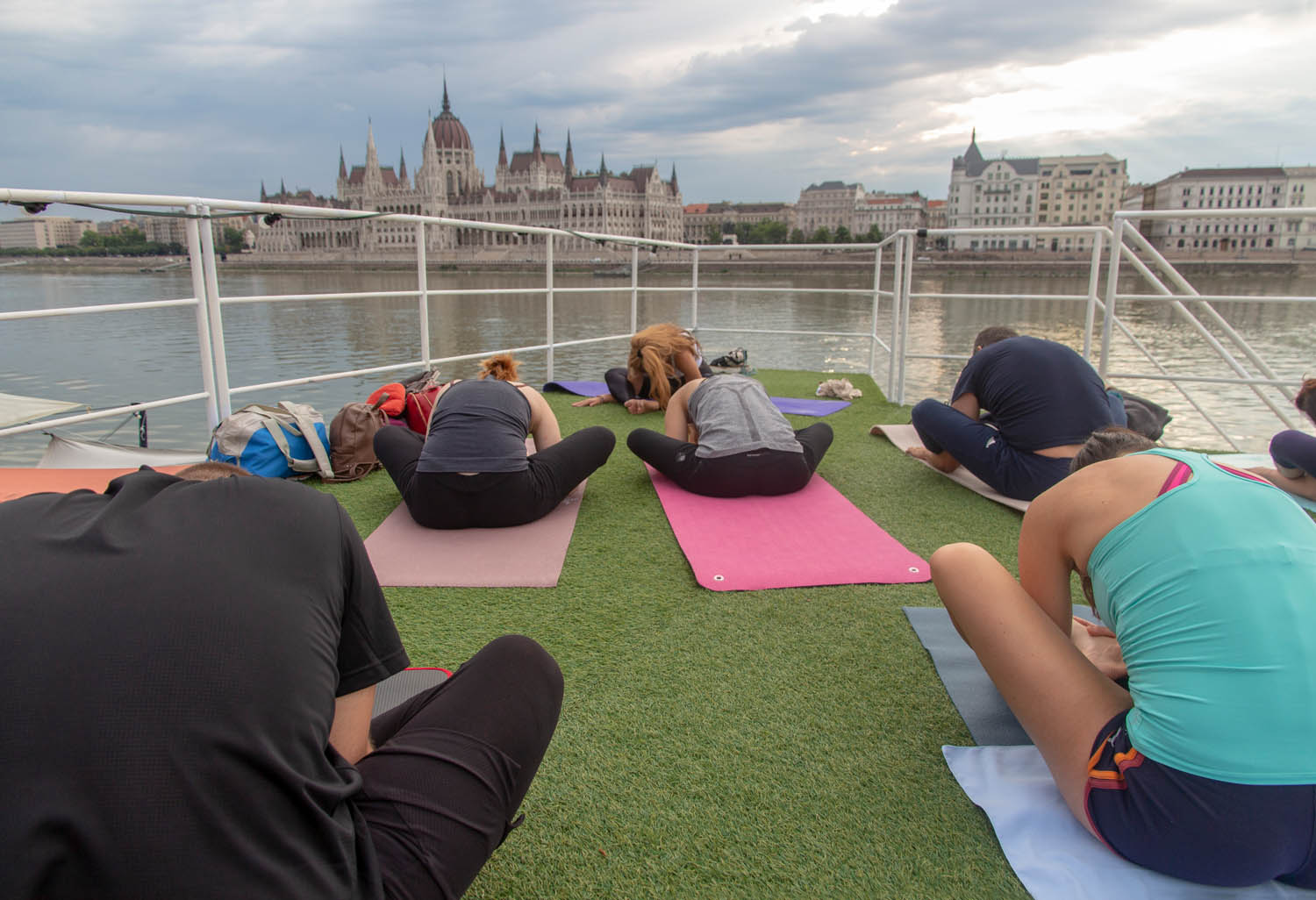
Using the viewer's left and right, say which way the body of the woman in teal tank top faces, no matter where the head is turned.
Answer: facing away from the viewer and to the left of the viewer

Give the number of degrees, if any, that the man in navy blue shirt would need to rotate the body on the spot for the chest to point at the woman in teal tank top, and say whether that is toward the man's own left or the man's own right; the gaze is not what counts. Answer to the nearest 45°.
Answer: approximately 135° to the man's own left

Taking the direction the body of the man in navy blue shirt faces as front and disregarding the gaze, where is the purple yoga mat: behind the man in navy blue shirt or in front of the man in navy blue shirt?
in front

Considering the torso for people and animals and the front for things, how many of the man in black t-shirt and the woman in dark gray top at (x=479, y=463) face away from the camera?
2

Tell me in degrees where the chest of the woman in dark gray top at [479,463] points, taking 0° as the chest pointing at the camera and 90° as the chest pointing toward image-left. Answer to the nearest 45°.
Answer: approximately 180°

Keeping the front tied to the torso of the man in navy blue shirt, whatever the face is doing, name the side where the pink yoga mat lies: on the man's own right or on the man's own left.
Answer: on the man's own left

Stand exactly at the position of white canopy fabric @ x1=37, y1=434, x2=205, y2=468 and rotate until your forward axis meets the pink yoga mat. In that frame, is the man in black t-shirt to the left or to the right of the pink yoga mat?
right

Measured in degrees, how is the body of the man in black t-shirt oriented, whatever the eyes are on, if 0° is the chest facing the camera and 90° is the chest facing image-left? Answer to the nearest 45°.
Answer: approximately 180°

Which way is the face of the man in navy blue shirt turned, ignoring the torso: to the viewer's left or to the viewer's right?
to the viewer's left

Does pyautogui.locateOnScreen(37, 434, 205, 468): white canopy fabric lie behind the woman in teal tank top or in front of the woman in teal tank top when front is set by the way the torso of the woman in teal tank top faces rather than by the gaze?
in front

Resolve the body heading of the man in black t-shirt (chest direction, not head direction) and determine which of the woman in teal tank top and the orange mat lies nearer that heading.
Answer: the orange mat

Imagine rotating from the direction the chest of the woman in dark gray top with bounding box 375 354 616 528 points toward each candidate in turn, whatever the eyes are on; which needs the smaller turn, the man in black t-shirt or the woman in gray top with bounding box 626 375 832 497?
the woman in gray top

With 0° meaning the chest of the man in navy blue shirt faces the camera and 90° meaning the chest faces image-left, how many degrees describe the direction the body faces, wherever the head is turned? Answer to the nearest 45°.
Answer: approximately 135°

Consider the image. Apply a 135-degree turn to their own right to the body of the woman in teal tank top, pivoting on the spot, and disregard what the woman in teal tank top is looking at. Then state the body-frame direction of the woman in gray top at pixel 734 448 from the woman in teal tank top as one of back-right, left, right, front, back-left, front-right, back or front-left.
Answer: back-left

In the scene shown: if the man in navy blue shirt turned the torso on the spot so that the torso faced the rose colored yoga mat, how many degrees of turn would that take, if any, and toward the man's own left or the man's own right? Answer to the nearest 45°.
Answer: approximately 90° to the man's own left

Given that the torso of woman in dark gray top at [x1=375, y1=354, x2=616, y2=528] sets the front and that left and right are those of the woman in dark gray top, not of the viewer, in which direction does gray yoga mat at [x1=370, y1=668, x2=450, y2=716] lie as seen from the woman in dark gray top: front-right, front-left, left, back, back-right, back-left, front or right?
back
